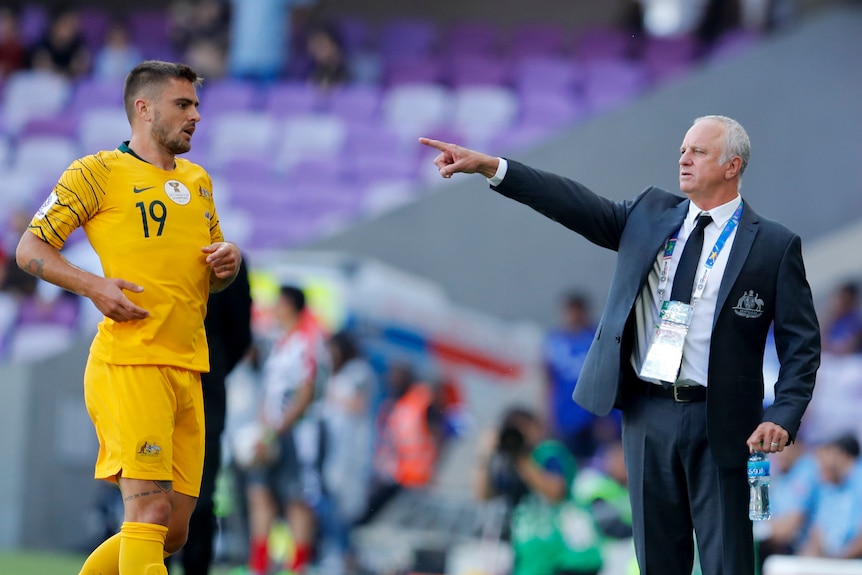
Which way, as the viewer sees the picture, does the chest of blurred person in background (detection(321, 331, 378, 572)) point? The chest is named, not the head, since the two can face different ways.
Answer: to the viewer's left

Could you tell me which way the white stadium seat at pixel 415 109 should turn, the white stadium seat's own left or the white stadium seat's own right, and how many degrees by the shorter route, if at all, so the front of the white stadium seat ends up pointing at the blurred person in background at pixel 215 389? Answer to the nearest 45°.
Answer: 0° — it already faces them

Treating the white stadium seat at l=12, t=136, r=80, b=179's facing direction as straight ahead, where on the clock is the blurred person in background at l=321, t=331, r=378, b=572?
The blurred person in background is roughly at 11 o'clock from the white stadium seat.

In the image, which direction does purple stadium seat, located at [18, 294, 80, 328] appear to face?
toward the camera

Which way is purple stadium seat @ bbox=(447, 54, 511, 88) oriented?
toward the camera

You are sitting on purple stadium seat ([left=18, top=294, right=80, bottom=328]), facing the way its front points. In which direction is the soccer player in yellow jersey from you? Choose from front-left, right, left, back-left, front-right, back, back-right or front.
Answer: front

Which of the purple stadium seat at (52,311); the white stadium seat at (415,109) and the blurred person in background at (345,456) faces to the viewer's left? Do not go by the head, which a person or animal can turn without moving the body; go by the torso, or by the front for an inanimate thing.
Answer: the blurred person in background

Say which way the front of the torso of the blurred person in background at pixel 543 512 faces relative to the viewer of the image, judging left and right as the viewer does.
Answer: facing the viewer and to the left of the viewer

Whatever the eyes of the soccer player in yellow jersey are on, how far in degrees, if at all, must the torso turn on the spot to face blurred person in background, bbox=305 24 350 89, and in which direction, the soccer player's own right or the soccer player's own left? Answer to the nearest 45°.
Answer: approximately 135° to the soccer player's own left

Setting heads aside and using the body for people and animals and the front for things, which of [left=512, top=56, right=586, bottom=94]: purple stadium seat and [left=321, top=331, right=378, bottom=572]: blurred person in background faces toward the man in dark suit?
the purple stadium seat

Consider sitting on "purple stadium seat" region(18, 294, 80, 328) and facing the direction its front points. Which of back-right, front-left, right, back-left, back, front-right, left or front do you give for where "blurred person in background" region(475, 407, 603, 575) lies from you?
front-left

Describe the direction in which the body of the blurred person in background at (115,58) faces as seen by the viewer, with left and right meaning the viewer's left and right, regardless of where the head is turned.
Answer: facing the viewer
